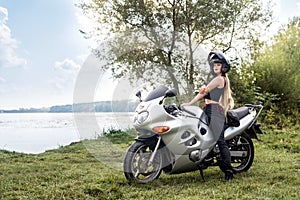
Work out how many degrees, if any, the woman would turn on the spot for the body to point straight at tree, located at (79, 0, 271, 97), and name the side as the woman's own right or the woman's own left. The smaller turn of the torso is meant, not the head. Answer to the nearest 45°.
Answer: approximately 90° to the woman's own right

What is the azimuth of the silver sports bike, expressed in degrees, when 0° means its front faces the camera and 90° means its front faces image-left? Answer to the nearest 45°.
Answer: approximately 45°

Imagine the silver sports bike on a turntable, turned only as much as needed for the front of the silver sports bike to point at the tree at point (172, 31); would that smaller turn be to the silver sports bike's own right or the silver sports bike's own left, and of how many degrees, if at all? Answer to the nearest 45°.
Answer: approximately 135° to the silver sports bike's own right

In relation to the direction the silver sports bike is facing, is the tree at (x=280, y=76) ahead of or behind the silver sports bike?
behind

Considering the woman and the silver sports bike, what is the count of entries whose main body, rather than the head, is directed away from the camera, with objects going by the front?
0
